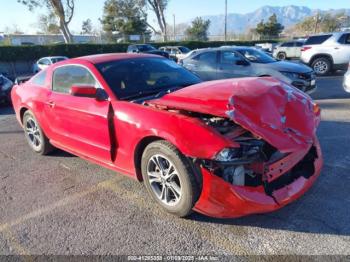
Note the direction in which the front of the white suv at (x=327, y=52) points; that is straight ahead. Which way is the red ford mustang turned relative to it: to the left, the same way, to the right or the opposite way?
the same way

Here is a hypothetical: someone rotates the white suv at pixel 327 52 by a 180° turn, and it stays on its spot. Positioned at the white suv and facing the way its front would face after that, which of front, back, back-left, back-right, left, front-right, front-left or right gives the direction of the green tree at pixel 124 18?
front-right

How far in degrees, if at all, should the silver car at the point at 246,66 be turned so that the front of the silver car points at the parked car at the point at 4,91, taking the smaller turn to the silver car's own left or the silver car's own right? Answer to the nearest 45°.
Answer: approximately 135° to the silver car's own right

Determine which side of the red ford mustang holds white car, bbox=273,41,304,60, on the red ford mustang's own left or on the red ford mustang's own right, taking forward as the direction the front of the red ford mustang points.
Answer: on the red ford mustang's own left

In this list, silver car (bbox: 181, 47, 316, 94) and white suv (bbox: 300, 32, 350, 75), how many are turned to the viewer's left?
0

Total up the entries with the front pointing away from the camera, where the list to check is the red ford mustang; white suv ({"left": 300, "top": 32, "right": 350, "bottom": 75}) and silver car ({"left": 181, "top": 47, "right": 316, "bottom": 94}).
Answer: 0

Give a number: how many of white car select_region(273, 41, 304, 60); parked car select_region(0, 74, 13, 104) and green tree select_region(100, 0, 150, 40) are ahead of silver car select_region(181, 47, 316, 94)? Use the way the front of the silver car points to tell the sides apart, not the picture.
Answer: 0

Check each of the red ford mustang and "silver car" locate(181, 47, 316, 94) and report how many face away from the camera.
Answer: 0

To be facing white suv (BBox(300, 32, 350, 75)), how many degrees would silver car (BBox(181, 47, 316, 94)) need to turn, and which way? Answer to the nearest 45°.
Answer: approximately 90° to its left

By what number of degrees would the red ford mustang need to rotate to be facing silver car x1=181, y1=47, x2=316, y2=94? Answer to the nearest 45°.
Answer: approximately 135° to its left

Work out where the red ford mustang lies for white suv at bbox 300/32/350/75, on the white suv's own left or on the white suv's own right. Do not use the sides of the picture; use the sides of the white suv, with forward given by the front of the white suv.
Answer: on the white suv's own right

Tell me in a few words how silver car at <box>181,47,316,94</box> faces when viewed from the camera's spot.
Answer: facing the viewer and to the right of the viewer

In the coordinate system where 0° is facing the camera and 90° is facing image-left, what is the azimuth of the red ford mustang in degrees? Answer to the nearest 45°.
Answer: approximately 315°

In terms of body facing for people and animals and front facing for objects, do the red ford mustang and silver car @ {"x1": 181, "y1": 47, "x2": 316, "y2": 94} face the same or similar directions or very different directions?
same or similar directions
